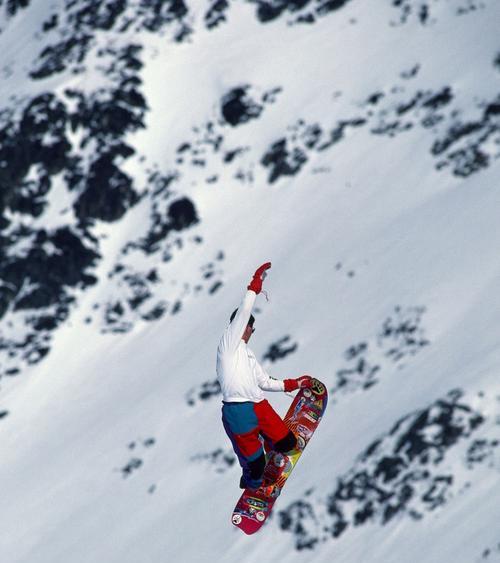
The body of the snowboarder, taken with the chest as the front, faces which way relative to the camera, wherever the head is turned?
to the viewer's right
